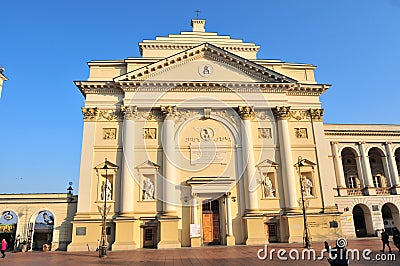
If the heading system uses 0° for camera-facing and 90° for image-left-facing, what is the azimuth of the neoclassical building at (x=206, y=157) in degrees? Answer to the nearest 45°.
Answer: approximately 0°
